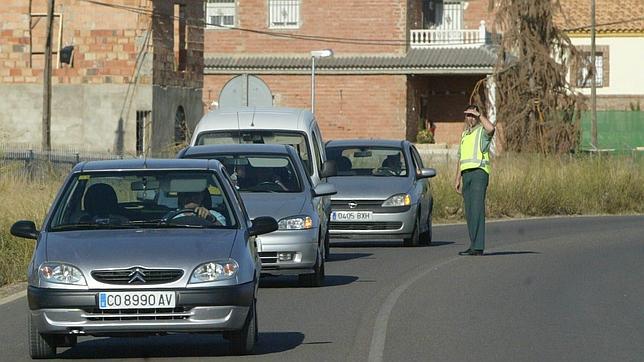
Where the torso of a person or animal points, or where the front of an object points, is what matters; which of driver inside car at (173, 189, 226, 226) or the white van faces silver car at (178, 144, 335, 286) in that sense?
the white van

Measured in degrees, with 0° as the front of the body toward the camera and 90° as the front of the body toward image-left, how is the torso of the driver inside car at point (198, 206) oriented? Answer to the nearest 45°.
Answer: approximately 0°

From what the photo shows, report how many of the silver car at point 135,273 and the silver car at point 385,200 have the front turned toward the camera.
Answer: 2

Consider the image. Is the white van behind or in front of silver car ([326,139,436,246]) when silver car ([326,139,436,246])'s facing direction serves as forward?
in front

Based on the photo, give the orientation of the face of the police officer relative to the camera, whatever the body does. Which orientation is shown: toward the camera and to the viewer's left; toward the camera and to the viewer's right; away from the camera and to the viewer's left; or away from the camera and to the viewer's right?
toward the camera and to the viewer's left

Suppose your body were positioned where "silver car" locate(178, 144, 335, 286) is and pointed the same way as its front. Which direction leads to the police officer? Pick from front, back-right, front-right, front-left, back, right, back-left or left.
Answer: back-left

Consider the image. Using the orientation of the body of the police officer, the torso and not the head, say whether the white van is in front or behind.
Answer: in front

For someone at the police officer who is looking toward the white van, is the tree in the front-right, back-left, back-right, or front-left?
back-right

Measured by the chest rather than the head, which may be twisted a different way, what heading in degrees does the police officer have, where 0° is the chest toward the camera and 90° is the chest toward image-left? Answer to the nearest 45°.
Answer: approximately 45°

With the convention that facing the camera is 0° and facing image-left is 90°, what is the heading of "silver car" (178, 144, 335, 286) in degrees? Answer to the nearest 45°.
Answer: approximately 0°

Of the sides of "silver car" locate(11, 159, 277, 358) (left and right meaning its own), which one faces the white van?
back

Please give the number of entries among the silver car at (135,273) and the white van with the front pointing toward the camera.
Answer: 2
